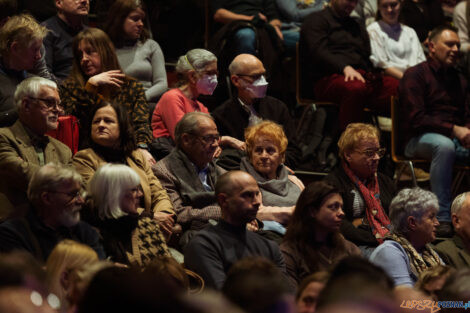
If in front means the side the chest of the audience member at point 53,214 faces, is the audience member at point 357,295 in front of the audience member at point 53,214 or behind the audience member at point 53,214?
in front

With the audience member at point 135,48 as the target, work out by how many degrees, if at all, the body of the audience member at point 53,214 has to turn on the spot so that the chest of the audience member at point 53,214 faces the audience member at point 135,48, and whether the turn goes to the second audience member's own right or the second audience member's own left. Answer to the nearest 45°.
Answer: approximately 135° to the second audience member's own left

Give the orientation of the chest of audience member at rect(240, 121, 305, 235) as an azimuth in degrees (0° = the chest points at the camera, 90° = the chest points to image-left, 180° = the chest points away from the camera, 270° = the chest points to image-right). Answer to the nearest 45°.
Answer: approximately 0°

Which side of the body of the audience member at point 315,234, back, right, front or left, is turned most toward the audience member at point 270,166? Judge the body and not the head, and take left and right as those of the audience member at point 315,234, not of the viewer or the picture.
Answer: back

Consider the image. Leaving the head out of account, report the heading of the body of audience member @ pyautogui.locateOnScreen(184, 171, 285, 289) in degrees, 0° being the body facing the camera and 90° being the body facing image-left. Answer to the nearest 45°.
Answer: approximately 315°
